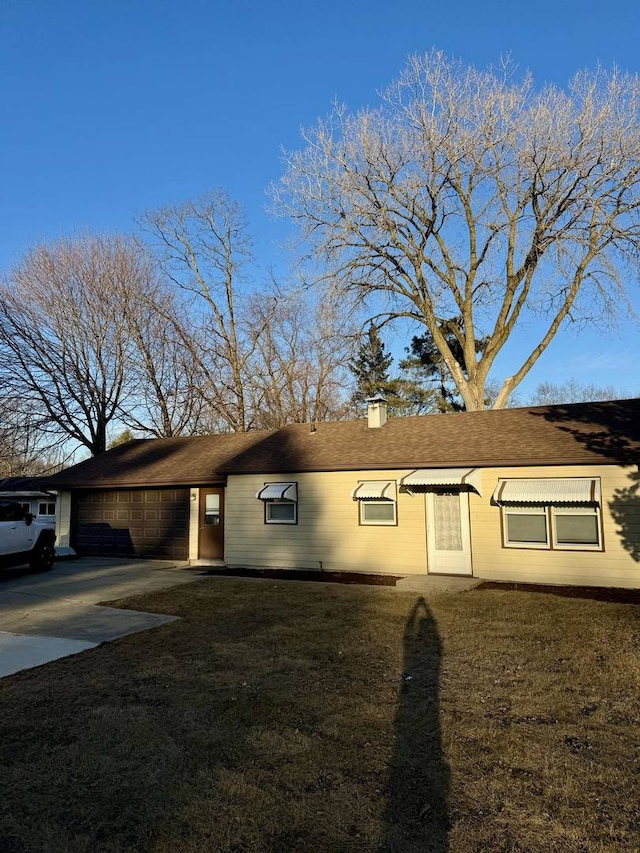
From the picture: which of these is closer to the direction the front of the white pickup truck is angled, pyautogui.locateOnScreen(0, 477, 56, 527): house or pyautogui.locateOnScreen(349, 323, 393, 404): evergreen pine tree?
the evergreen pine tree

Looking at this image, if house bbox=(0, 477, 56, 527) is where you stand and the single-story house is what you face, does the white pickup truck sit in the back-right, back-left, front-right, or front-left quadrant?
front-right

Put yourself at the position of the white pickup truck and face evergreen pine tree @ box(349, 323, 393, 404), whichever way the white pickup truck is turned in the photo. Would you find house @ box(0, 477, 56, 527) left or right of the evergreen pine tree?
left

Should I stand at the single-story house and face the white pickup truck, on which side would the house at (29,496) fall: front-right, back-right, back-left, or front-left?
front-right

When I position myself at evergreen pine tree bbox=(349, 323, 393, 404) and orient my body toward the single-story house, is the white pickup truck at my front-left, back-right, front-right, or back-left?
front-right

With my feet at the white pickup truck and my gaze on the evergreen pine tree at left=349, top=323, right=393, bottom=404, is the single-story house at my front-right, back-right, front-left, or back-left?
front-right
